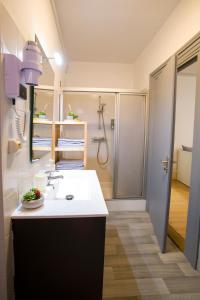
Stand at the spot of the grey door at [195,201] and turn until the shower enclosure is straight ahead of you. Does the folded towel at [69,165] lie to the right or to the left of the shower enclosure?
left

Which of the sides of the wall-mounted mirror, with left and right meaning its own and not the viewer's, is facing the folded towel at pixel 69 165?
left

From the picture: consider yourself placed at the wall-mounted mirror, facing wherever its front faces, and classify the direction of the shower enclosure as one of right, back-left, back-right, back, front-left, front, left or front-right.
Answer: front-left

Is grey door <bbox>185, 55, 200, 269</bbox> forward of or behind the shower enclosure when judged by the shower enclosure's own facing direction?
forward

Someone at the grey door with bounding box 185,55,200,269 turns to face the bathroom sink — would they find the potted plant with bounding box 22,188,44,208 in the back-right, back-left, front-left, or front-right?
front-left

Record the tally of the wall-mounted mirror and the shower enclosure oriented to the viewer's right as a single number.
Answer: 1

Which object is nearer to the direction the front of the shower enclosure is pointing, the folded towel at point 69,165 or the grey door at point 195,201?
the grey door

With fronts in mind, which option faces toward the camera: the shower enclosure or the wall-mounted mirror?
the shower enclosure

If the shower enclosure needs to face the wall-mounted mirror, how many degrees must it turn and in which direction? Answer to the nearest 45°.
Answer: approximately 45° to its right

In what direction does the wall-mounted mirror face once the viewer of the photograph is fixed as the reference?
facing to the right of the viewer

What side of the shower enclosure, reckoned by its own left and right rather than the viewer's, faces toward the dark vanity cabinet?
front

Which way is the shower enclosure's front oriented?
toward the camera

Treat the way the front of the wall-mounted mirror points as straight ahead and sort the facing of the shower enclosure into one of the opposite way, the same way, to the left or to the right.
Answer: to the right

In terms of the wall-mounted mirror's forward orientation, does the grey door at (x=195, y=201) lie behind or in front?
in front
